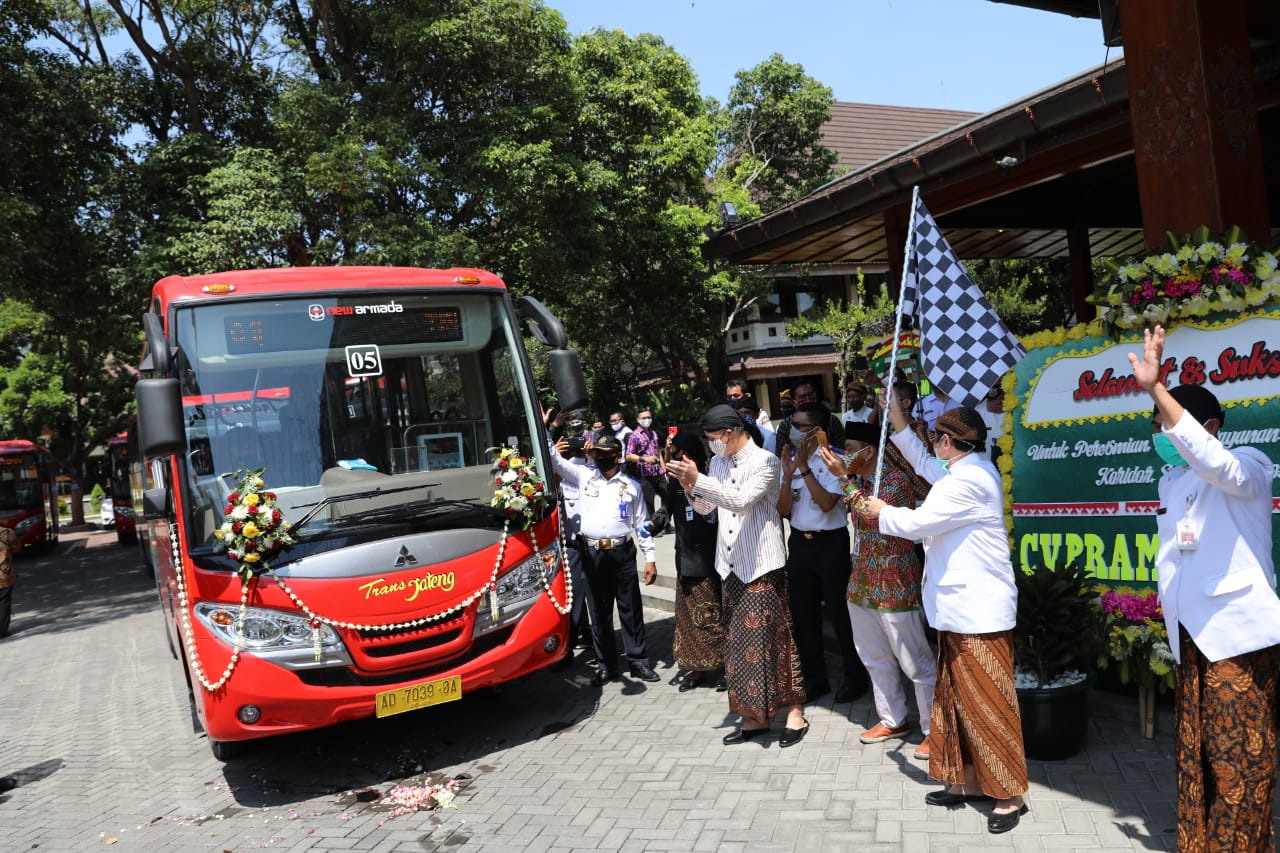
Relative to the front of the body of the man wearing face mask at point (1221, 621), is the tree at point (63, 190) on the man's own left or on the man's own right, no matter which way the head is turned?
on the man's own right

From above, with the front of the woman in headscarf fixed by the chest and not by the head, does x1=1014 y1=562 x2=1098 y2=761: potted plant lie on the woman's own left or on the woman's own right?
on the woman's own left

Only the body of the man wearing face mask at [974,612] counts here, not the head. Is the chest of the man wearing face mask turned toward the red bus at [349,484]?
yes

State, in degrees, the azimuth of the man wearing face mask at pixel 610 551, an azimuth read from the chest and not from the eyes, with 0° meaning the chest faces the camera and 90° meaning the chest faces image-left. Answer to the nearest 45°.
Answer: approximately 0°

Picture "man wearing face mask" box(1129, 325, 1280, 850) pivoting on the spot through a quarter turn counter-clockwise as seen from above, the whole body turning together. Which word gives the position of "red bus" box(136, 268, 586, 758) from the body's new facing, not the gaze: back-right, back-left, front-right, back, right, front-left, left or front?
back-right

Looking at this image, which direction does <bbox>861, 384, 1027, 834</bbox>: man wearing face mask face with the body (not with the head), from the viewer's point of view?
to the viewer's left

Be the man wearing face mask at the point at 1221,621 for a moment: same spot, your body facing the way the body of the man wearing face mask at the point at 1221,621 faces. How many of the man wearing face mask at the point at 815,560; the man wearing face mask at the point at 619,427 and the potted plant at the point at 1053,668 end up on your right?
3

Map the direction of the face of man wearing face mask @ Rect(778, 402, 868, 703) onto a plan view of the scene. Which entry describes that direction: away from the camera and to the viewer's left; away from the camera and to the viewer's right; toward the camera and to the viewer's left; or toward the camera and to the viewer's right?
toward the camera and to the viewer's left

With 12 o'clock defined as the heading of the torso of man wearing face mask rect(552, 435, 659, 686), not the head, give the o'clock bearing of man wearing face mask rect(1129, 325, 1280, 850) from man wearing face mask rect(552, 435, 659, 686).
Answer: man wearing face mask rect(1129, 325, 1280, 850) is roughly at 11 o'clock from man wearing face mask rect(552, 435, 659, 686).

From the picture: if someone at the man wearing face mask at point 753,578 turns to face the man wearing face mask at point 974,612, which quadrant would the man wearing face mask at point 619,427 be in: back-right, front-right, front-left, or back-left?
back-left

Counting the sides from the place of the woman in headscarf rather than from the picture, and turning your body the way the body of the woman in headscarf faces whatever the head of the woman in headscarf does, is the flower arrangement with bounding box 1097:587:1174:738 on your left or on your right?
on your left

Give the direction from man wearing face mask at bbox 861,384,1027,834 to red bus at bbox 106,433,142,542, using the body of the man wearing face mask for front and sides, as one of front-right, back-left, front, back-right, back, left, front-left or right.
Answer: front-right
